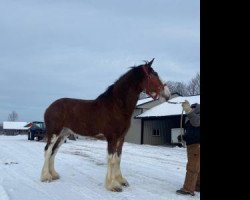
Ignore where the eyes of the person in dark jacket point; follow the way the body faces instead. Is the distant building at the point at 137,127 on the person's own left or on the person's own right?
on the person's own right

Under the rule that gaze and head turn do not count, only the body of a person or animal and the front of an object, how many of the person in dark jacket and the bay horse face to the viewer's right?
1

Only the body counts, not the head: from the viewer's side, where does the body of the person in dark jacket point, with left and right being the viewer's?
facing to the left of the viewer

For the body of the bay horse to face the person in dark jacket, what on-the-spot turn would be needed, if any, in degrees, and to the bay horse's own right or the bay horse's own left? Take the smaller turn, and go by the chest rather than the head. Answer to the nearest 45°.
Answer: approximately 45° to the bay horse's own right

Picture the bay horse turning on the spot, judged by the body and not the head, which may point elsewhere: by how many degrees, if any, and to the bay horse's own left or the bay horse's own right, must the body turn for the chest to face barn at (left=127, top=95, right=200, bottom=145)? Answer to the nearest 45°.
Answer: approximately 90° to the bay horse's own left

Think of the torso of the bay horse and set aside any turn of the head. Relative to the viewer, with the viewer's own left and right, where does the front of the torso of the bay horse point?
facing to the right of the viewer

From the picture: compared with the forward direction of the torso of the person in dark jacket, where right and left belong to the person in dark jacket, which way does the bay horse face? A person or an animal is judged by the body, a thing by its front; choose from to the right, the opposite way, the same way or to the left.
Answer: the opposite way

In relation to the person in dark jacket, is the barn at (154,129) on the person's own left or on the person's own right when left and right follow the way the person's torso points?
on the person's own right

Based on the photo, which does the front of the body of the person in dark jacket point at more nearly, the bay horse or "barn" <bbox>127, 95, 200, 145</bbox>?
the bay horse

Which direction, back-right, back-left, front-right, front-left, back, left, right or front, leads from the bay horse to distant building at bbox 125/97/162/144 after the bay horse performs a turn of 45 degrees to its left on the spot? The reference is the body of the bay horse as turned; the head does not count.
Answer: front-left
